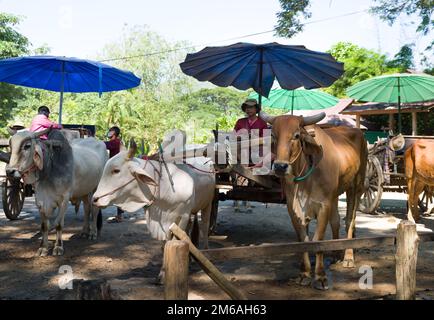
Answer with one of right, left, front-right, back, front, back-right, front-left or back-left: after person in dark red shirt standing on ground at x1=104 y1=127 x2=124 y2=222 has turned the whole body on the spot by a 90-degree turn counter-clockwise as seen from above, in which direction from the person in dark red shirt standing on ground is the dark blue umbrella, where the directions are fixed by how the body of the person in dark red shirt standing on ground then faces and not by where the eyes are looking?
front-left

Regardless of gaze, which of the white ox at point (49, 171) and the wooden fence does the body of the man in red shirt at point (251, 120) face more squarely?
the wooden fence

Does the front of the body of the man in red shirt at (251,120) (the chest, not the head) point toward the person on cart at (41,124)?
no

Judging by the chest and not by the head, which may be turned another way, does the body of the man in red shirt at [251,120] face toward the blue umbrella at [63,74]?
no

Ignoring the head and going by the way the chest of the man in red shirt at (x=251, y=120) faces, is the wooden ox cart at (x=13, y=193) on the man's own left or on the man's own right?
on the man's own right

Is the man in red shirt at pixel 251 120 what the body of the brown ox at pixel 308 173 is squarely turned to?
no

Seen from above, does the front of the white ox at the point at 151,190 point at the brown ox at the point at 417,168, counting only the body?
no

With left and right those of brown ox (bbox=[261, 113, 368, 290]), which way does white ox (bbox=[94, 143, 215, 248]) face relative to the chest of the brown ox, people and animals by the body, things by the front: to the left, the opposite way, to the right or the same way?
the same way

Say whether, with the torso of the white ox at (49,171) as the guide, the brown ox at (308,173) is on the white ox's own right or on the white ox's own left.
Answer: on the white ox's own left

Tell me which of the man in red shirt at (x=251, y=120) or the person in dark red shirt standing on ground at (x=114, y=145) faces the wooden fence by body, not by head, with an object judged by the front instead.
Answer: the man in red shirt

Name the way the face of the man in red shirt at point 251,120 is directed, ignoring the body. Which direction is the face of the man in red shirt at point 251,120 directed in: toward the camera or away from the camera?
toward the camera

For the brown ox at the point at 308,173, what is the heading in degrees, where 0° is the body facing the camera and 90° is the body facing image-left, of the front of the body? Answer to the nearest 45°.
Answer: approximately 45°

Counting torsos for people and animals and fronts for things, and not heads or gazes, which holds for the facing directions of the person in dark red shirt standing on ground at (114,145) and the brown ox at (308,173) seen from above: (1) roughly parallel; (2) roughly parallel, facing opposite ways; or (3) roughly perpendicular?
roughly parallel

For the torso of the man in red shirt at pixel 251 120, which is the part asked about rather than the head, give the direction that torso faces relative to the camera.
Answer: toward the camera
